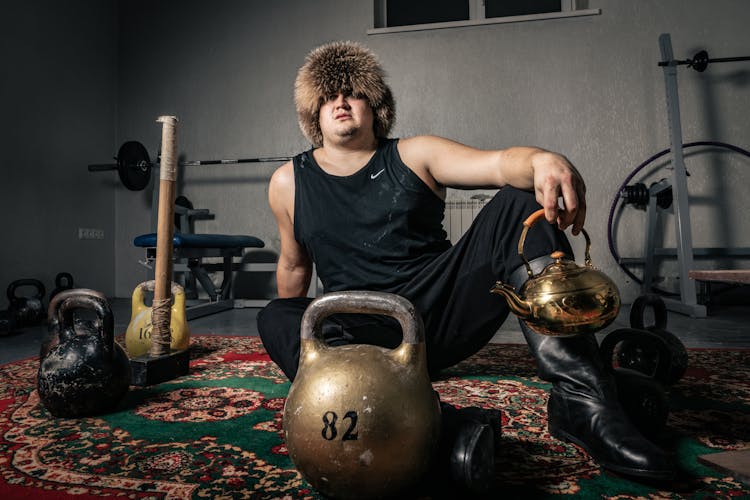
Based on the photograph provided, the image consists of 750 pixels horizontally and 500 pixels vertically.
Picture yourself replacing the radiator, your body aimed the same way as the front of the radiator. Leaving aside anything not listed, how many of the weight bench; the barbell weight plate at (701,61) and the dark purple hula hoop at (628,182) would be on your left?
2

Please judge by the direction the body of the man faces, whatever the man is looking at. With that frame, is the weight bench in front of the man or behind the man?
behind

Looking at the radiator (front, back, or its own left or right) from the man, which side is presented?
front

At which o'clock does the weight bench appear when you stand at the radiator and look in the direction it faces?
The weight bench is roughly at 2 o'clock from the radiator.

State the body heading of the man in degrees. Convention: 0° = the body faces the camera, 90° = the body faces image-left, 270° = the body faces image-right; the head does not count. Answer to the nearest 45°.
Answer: approximately 0°

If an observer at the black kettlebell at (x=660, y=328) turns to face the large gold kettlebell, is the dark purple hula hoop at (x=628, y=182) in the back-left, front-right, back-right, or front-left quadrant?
back-right

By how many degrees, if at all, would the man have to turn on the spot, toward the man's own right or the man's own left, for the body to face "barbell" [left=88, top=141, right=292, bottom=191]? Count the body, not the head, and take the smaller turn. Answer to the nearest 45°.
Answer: approximately 135° to the man's own right

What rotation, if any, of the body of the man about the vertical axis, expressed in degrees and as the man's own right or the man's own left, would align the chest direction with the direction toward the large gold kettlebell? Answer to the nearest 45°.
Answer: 0° — they already face it

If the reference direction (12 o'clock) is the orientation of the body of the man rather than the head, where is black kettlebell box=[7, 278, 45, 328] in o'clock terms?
The black kettlebell is roughly at 4 o'clock from the man.

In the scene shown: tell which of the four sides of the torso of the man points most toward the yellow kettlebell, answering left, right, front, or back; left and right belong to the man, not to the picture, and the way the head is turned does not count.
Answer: right

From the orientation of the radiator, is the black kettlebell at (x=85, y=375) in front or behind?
in front

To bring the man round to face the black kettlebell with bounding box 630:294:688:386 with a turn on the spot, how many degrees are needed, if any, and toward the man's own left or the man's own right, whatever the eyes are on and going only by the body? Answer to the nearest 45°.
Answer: approximately 90° to the man's own left

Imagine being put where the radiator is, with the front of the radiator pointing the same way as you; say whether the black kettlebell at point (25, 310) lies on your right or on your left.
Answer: on your right
